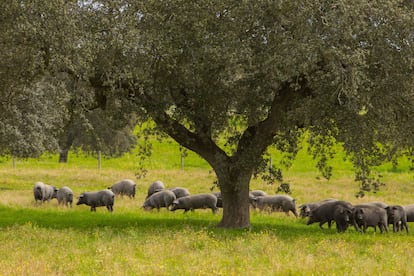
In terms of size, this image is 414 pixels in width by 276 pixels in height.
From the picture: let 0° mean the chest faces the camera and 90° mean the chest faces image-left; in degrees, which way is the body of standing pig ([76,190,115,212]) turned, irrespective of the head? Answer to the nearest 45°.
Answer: approximately 90°

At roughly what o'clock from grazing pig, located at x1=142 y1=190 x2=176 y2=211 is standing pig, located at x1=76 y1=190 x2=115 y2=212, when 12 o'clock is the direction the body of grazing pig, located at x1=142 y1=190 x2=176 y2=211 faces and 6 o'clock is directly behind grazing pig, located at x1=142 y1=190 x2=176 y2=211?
standing pig, located at x1=76 y1=190 x2=115 y2=212 is roughly at 12 o'clock from grazing pig, located at x1=142 y1=190 x2=176 y2=211.

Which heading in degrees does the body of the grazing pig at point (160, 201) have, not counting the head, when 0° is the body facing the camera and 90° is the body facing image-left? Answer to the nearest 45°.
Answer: approximately 90°

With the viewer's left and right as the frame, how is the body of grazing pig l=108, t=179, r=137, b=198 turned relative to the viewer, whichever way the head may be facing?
facing to the left of the viewer

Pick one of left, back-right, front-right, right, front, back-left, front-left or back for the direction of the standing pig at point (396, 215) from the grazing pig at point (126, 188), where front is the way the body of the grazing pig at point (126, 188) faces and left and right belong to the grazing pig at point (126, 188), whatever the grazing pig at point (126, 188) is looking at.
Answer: back-left

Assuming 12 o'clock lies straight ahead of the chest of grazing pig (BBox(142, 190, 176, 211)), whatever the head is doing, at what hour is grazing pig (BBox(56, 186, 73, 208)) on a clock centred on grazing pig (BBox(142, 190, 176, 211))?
grazing pig (BBox(56, 186, 73, 208)) is roughly at 1 o'clock from grazing pig (BBox(142, 190, 176, 211)).

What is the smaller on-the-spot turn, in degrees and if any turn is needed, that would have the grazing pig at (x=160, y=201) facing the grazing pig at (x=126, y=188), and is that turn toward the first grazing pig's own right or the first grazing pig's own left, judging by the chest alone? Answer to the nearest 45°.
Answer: approximately 90° to the first grazing pig's own right

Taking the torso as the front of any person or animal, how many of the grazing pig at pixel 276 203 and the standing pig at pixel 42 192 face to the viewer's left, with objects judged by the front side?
1
